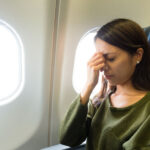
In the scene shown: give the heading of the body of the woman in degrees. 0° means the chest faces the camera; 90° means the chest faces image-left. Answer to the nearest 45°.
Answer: approximately 45°

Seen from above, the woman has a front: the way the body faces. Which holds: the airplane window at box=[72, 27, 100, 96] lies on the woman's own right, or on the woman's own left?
on the woman's own right
